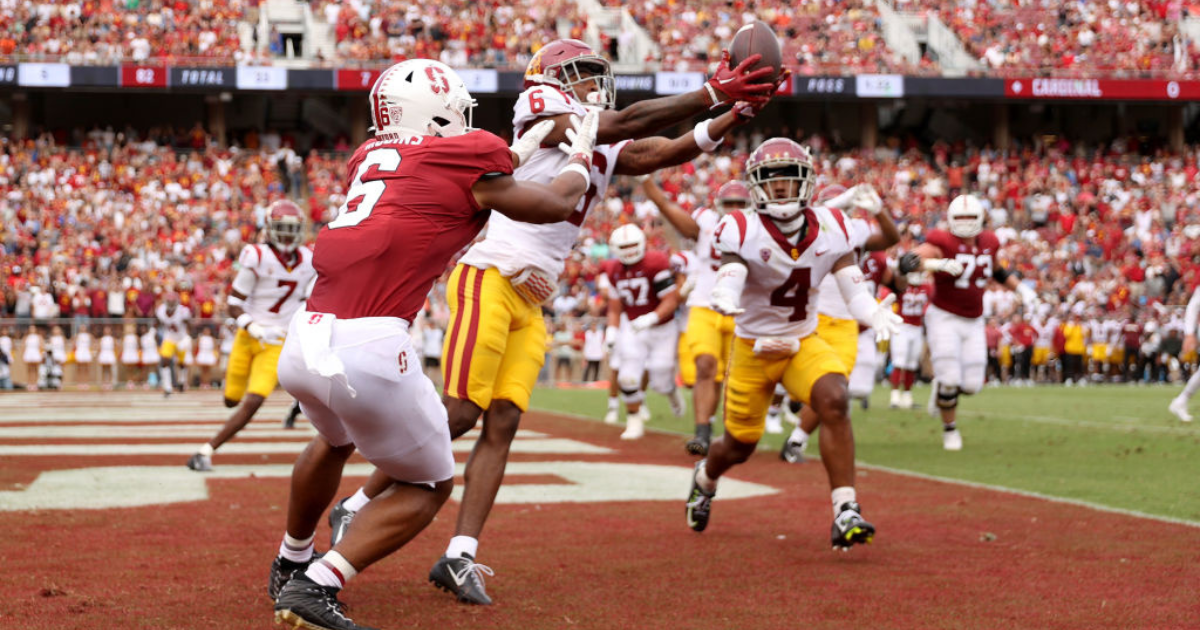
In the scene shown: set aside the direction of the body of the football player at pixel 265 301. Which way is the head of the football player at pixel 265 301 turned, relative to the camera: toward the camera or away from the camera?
toward the camera

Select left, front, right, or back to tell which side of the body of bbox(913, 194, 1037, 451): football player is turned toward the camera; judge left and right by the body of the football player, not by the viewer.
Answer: front

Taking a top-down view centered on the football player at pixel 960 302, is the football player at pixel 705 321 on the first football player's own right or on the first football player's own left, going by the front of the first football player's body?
on the first football player's own right

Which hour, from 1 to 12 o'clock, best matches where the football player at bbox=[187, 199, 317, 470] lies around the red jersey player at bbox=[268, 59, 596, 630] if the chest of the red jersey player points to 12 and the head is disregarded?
The football player is roughly at 10 o'clock from the red jersey player.

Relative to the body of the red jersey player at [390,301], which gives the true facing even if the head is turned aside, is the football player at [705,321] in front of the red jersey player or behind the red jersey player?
in front

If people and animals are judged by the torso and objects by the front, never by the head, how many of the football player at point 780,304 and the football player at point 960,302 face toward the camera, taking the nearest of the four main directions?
2

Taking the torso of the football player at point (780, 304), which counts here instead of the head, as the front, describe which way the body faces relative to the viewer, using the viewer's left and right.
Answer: facing the viewer

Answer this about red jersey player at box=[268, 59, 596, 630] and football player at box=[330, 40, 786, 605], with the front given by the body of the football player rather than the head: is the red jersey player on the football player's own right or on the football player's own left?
on the football player's own right

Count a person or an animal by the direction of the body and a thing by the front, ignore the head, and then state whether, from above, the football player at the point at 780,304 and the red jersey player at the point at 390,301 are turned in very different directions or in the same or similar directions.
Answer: very different directions

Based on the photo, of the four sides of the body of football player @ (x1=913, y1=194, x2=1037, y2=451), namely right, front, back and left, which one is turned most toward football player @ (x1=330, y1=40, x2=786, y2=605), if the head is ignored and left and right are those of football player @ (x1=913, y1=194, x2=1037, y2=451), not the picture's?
front

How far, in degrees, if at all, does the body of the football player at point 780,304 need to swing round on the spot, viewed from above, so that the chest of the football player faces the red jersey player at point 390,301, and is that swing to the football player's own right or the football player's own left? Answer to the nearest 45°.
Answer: approximately 45° to the football player's own right

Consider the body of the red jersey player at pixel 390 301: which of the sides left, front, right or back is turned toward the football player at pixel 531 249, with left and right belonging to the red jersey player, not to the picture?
front

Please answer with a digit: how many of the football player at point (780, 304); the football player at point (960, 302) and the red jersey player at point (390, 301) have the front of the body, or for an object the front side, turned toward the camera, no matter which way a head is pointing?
2

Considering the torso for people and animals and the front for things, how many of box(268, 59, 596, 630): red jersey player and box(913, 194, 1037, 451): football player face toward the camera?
1

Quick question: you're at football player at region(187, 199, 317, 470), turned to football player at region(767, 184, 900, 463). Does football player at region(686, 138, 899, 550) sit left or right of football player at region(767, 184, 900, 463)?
right

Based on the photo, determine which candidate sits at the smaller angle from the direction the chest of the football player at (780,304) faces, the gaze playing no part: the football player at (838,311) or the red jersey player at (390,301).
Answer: the red jersey player
